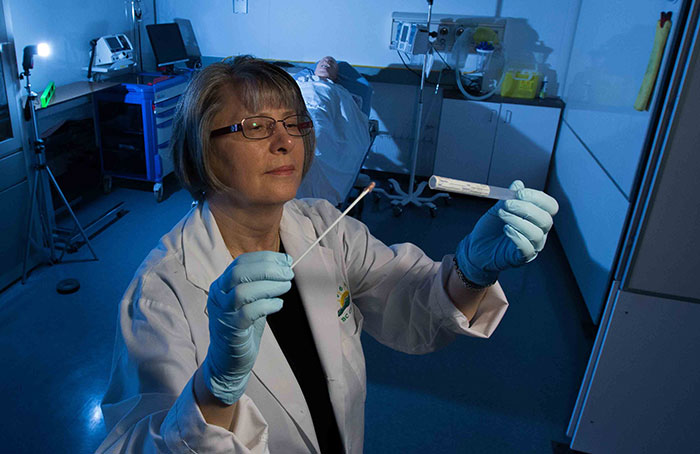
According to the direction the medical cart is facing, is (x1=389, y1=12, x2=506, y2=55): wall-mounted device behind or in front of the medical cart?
in front

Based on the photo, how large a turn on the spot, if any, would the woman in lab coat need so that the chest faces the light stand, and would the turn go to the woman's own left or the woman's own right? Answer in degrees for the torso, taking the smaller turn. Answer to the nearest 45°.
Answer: approximately 180°

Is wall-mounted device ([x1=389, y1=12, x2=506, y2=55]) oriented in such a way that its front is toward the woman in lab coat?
yes

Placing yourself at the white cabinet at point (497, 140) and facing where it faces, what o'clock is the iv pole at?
The iv pole is roughly at 2 o'clock from the white cabinet.

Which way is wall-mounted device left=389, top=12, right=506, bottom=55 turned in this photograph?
toward the camera

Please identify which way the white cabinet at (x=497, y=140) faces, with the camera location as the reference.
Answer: facing the viewer

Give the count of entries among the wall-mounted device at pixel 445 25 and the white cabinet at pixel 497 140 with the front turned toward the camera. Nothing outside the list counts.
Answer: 2

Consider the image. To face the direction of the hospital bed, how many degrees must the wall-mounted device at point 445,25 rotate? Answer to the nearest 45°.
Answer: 0° — it already faces it

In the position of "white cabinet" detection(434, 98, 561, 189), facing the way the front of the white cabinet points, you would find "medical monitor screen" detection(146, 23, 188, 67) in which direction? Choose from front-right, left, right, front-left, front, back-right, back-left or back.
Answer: right

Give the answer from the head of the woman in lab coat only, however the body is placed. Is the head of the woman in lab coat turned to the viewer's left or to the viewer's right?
to the viewer's right
